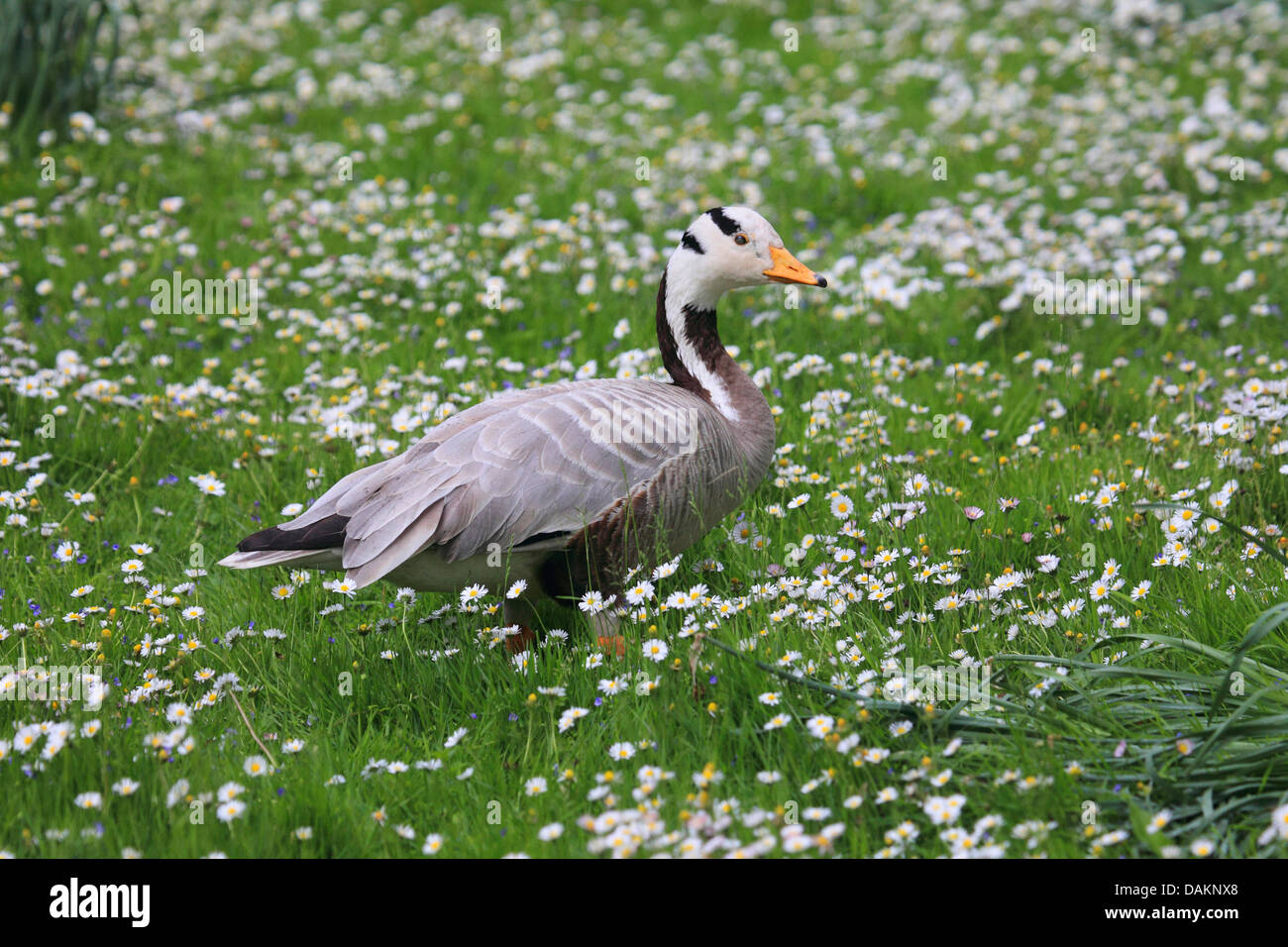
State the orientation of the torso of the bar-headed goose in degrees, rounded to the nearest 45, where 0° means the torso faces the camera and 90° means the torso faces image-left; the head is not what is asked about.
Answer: approximately 270°
